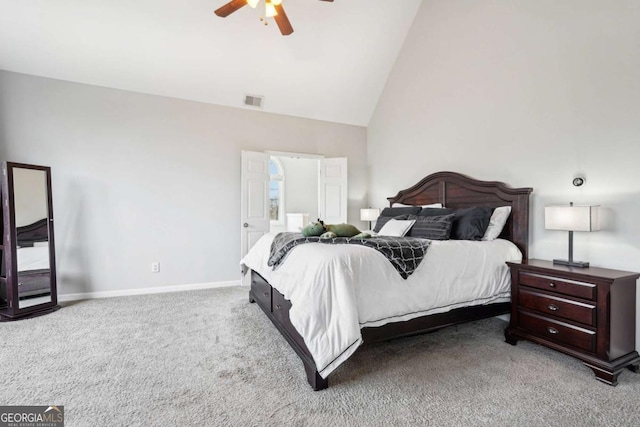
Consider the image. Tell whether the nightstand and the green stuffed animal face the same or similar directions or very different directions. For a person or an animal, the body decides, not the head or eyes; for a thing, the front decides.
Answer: same or similar directions

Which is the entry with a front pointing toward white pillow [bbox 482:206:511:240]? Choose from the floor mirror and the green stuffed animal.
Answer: the floor mirror

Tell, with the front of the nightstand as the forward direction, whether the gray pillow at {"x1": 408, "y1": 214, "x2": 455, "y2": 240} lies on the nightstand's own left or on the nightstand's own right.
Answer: on the nightstand's own right

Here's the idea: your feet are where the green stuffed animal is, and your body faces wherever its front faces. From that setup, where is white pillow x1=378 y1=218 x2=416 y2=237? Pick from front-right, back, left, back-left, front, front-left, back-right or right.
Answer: back-right

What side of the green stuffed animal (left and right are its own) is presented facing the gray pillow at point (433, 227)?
back

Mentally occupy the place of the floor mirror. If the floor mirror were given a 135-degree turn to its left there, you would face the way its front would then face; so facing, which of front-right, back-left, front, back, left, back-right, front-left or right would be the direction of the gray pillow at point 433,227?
back-right

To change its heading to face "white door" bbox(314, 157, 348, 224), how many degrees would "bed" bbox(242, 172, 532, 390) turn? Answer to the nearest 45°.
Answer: approximately 135° to its right

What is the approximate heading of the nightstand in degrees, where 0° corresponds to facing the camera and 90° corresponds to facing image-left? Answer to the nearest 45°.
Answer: approximately 45°

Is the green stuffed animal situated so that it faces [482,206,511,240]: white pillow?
no

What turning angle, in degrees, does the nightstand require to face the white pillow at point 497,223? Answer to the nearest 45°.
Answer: approximately 90° to its right

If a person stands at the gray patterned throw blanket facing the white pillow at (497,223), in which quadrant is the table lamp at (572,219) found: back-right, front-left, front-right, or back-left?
front-right

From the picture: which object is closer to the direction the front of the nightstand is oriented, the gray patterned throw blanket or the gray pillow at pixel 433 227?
the gray patterned throw blanket

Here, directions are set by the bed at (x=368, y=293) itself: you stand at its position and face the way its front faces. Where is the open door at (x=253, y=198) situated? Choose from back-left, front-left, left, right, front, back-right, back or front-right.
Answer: right

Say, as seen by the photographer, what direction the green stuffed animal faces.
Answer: facing to the left of the viewer

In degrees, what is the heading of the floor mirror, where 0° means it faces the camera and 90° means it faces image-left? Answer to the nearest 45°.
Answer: approximately 315°

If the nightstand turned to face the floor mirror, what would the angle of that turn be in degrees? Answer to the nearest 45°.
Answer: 0° — it already faces it
